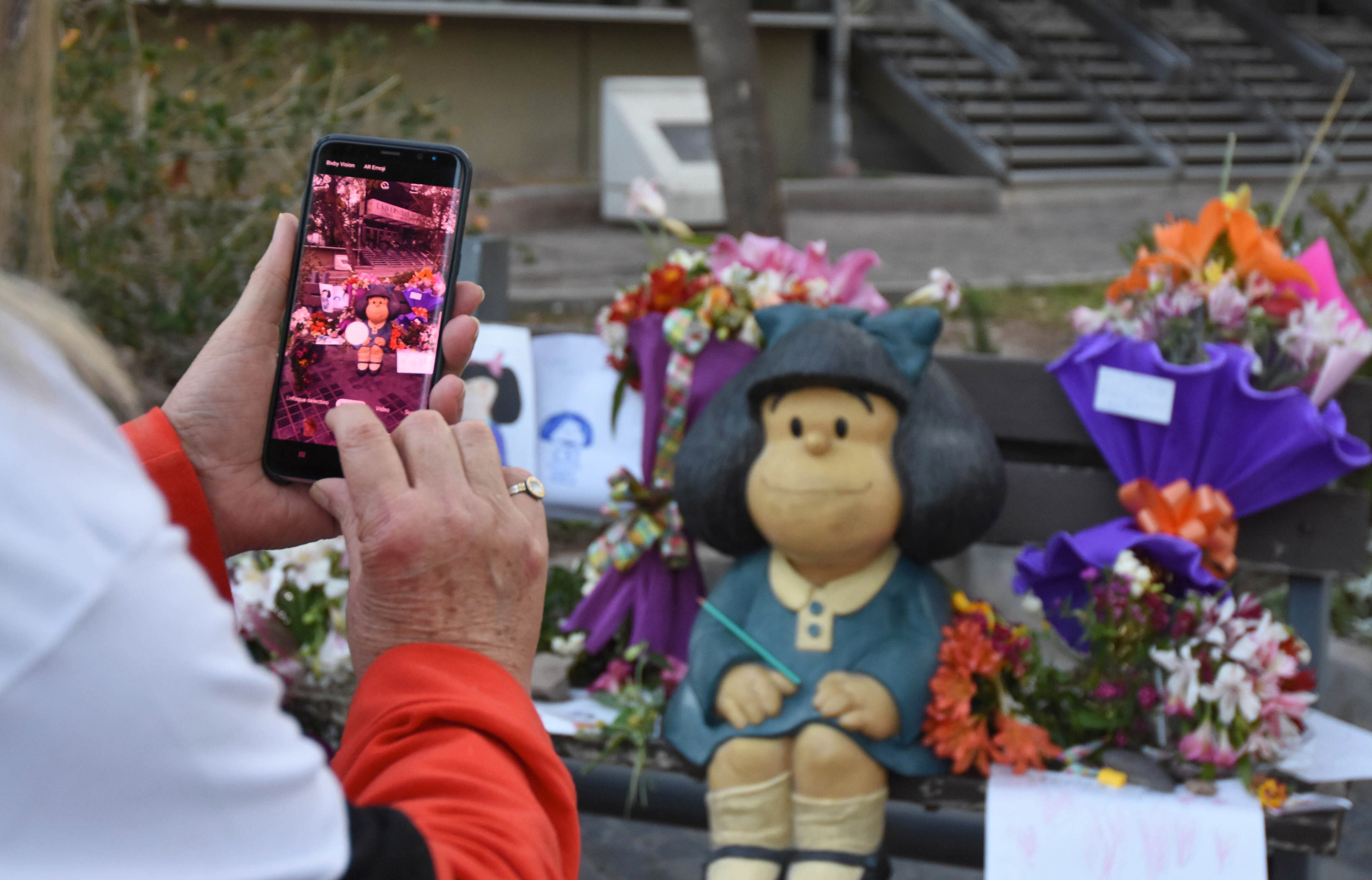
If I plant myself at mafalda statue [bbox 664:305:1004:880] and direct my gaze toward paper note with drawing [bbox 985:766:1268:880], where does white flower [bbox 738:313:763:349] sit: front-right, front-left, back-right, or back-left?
back-left

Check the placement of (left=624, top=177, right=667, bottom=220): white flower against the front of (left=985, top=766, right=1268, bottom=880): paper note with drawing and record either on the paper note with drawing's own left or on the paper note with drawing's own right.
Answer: on the paper note with drawing's own right

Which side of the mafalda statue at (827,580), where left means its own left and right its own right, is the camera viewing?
front

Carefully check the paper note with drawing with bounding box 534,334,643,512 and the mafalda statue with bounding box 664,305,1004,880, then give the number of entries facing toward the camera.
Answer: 2

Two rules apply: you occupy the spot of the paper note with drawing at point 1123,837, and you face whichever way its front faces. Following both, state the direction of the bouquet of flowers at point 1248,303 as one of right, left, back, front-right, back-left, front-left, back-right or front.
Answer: back

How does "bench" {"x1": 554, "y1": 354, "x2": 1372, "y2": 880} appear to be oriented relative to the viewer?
toward the camera

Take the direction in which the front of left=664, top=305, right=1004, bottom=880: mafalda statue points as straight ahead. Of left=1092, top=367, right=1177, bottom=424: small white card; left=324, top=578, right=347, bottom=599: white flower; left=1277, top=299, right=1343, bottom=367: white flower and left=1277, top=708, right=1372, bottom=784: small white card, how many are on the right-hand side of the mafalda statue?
1

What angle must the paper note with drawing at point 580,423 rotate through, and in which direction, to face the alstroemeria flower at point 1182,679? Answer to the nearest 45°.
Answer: approximately 45° to its left

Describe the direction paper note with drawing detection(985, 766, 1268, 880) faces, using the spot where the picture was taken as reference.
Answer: facing the viewer

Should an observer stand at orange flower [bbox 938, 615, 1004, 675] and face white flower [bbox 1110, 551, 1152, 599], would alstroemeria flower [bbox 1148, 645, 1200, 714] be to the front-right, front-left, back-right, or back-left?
front-right

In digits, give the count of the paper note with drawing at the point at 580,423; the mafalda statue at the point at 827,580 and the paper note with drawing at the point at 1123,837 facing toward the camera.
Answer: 3
